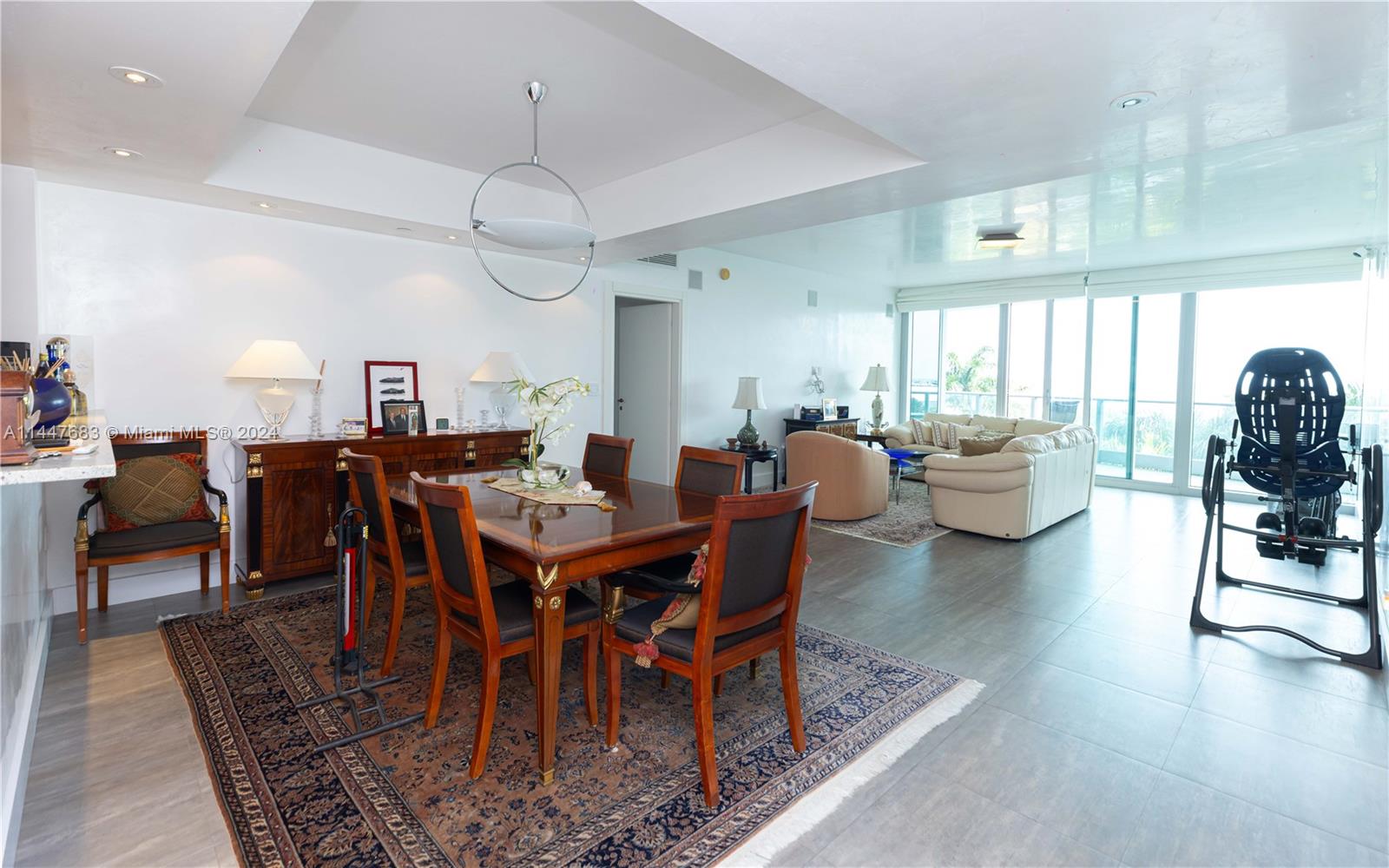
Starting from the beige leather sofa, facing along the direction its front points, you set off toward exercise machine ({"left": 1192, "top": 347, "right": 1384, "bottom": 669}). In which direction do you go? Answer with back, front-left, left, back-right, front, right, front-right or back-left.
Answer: left

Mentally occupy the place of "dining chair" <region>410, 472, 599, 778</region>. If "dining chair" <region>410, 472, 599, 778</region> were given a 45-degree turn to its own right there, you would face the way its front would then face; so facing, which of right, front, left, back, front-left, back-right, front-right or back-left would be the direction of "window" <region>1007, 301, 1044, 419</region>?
front-left

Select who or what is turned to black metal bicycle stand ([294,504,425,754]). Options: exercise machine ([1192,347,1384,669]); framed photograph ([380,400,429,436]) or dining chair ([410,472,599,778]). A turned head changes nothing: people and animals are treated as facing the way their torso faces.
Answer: the framed photograph

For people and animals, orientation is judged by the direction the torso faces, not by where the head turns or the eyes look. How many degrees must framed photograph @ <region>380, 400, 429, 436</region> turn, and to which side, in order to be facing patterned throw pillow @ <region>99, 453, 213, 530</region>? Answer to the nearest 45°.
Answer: approximately 45° to its right

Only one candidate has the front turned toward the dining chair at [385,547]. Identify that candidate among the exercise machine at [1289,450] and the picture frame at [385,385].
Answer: the picture frame

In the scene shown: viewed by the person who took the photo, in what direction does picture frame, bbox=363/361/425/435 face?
facing the viewer

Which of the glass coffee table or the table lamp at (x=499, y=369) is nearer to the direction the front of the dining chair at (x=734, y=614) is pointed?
the table lamp

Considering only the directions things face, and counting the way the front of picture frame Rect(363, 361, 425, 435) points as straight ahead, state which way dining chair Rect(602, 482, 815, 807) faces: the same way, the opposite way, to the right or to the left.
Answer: the opposite way

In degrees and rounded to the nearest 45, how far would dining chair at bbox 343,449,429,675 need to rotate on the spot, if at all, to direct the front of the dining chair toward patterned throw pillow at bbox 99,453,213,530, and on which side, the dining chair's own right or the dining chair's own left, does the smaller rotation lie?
approximately 90° to the dining chair's own left

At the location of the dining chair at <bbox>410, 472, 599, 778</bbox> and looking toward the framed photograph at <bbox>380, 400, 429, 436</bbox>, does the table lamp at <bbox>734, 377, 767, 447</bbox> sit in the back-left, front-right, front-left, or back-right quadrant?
front-right

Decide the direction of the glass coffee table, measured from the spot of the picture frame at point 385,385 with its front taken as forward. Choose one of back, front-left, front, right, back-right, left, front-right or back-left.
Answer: left

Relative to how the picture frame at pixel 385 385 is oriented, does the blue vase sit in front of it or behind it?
in front

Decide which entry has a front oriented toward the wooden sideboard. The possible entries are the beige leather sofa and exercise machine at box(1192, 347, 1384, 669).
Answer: the beige leather sofa

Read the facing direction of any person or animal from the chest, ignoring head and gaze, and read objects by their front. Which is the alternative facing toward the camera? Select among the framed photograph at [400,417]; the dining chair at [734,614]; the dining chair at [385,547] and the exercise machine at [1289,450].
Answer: the framed photograph

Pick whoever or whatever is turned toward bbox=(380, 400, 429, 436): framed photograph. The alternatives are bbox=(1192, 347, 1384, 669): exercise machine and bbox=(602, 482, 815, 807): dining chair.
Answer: the dining chair

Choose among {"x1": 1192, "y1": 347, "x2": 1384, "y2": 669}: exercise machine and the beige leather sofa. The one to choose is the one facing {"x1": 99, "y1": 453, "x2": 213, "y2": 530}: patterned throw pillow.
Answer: the beige leather sofa

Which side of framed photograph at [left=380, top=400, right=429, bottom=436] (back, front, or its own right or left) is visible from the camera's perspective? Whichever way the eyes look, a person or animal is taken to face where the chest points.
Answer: front

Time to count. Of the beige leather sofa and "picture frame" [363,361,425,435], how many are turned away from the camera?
0

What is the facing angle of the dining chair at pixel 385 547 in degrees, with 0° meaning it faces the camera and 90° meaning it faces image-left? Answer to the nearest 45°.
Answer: approximately 225°

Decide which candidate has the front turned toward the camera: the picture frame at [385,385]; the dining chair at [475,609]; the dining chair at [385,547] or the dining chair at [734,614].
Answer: the picture frame

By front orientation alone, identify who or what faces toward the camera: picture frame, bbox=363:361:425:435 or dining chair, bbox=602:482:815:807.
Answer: the picture frame
